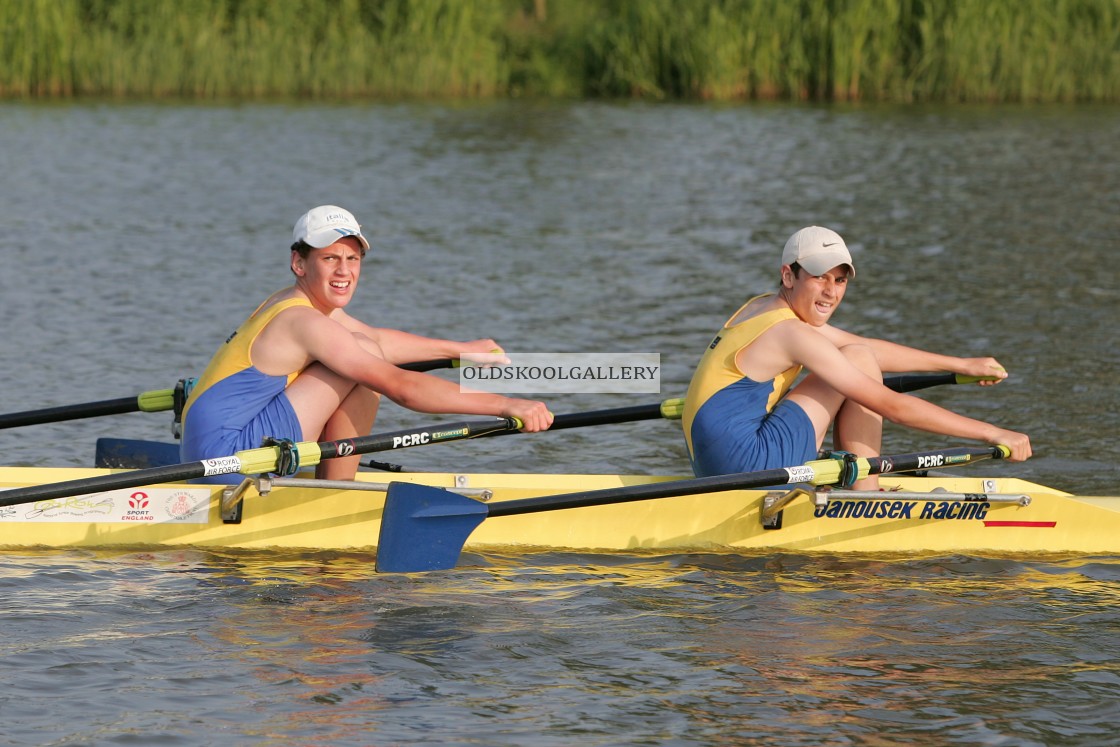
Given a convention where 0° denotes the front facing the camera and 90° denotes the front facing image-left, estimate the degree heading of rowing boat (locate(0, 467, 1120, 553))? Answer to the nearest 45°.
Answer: approximately 90°

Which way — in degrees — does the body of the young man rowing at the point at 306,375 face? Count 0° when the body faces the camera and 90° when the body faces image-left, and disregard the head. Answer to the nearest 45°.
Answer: approximately 270°

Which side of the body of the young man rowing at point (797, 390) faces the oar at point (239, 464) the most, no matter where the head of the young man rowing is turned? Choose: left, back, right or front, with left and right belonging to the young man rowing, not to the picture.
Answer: back

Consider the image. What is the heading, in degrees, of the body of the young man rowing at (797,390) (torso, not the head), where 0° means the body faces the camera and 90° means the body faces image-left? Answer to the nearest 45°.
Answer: approximately 270°

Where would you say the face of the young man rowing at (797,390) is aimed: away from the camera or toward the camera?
toward the camera

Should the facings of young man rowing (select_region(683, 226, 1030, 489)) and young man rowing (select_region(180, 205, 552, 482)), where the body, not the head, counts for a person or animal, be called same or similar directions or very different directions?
same or similar directions

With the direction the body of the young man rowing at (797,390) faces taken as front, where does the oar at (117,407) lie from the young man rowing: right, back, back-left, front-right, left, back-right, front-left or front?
back

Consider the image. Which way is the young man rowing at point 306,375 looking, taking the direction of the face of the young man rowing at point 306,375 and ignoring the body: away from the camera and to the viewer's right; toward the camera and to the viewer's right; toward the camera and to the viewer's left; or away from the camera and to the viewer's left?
toward the camera and to the viewer's right
